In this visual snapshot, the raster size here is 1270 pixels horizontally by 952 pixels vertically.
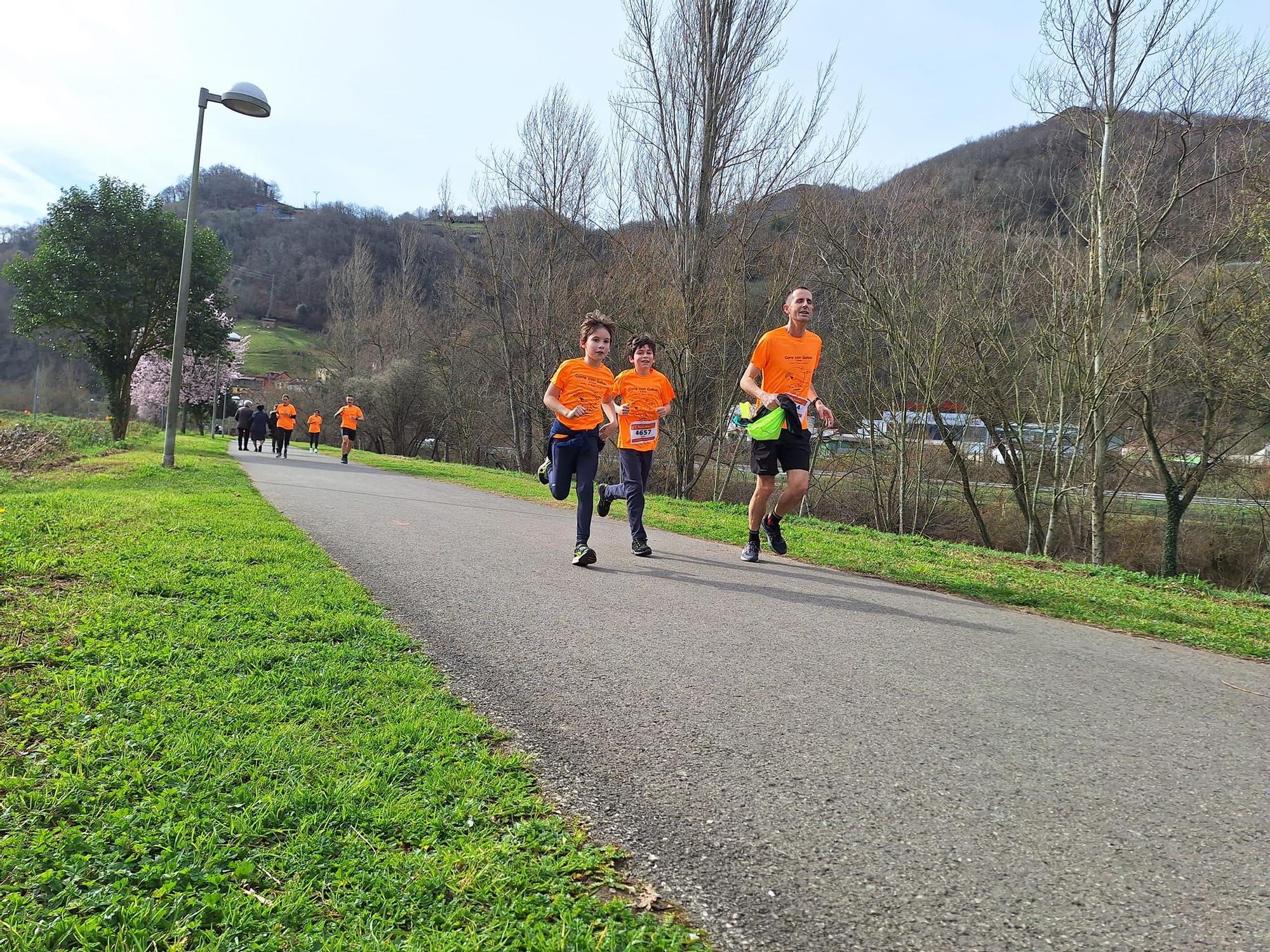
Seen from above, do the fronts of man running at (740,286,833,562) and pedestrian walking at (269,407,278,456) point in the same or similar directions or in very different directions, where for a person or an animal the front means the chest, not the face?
very different directions

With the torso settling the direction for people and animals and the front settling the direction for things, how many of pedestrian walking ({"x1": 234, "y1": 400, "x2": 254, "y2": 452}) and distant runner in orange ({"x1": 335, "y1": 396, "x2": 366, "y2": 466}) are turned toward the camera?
1

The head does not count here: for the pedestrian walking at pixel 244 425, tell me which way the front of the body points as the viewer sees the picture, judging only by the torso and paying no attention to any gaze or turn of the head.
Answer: away from the camera

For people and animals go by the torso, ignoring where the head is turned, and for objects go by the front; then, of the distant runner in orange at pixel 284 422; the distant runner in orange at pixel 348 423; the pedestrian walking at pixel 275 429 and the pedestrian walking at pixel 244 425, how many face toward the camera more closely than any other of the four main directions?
2

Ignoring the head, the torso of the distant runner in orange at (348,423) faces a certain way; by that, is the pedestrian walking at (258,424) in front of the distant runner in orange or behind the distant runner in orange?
behind

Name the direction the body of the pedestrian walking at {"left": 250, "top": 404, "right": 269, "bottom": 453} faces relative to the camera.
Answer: away from the camera

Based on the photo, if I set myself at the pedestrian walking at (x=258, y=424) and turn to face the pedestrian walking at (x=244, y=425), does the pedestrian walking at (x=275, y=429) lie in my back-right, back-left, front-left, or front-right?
back-left
